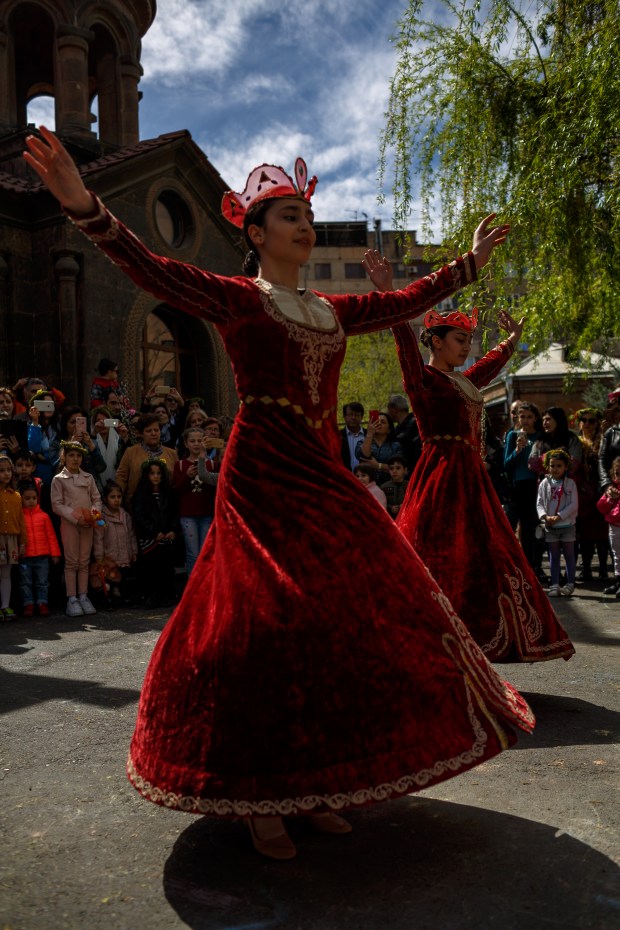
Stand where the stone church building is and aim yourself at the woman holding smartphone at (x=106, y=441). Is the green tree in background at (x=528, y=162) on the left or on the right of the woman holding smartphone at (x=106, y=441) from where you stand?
left

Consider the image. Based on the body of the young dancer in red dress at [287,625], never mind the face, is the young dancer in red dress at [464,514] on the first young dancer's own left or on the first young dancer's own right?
on the first young dancer's own left

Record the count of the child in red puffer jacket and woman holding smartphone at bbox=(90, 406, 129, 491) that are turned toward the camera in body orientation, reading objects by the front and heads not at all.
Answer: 2

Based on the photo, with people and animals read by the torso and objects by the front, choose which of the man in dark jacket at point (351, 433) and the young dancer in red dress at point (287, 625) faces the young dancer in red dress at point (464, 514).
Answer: the man in dark jacket

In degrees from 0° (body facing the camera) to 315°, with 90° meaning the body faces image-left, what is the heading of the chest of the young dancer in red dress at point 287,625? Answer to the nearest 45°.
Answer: approximately 315°

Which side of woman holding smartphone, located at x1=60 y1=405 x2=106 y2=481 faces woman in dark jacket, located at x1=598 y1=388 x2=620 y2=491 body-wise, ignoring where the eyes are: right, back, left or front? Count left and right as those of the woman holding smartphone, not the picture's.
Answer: left
